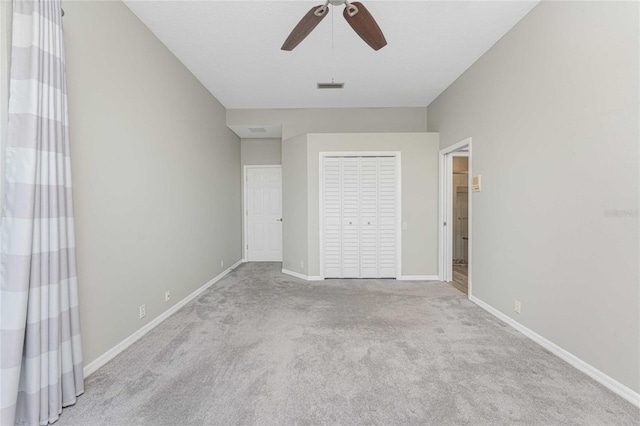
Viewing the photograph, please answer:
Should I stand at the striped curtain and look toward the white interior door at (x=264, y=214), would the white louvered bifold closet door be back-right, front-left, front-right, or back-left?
front-right

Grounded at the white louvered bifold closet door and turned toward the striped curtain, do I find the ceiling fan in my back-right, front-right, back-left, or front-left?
front-left

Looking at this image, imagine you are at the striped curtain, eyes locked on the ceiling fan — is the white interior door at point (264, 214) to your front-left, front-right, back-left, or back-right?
front-left

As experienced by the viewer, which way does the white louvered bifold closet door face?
facing the viewer

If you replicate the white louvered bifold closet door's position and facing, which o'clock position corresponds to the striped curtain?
The striped curtain is roughly at 1 o'clock from the white louvered bifold closet door.

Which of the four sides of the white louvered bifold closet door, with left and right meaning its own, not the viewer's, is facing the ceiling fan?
front

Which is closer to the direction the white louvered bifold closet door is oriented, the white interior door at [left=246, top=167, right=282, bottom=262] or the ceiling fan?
the ceiling fan

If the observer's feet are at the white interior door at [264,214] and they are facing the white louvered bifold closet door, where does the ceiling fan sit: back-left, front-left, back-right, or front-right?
front-right

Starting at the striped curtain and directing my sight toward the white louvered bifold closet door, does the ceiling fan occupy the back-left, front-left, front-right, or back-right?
front-right

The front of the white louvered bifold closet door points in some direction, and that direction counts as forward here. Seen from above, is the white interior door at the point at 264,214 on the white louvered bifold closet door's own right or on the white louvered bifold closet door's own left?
on the white louvered bifold closet door's own right
